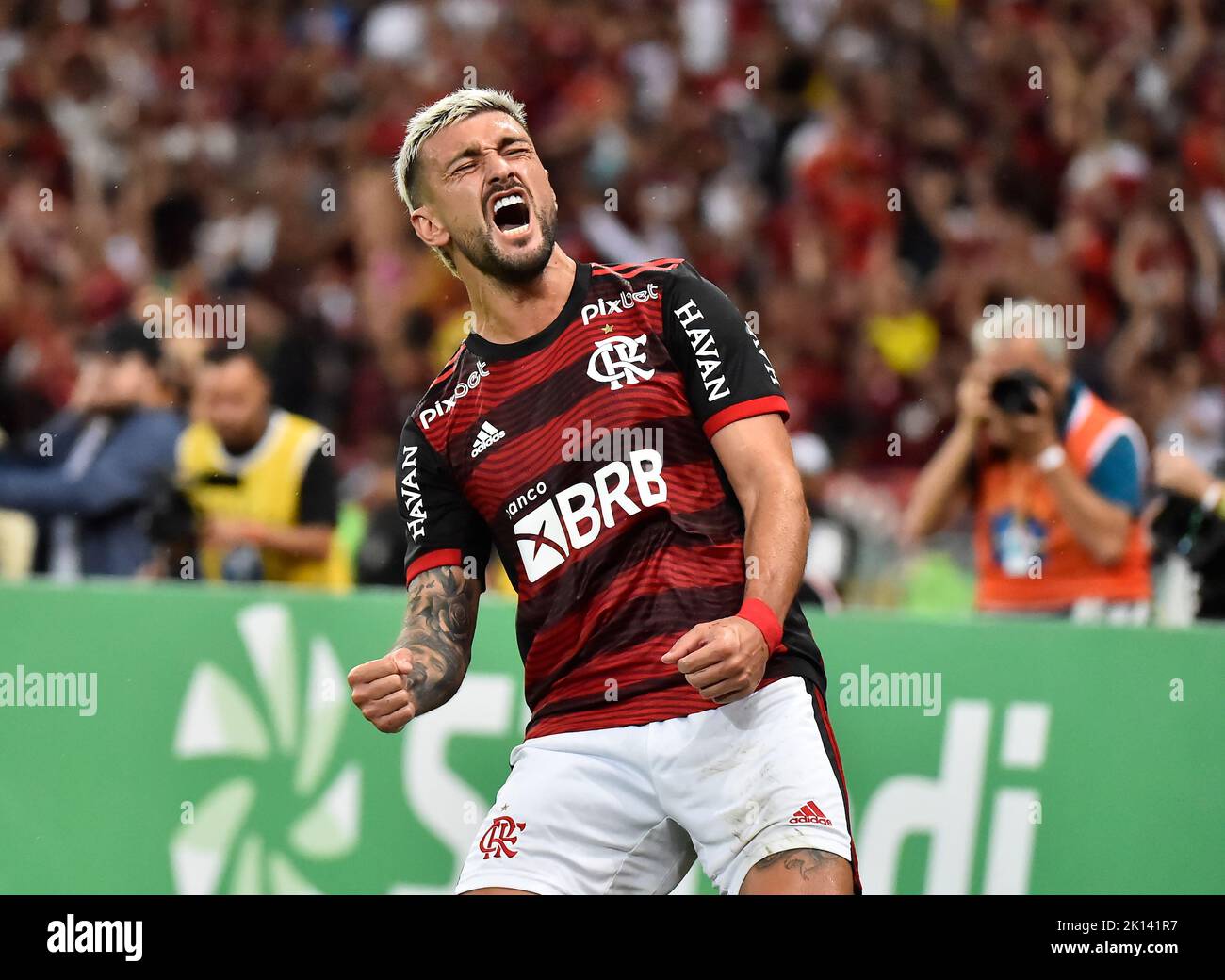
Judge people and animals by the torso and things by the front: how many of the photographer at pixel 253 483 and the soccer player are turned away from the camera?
0

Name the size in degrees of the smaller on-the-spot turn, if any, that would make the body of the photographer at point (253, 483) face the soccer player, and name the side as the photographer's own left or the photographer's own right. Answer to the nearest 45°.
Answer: approximately 45° to the photographer's own left

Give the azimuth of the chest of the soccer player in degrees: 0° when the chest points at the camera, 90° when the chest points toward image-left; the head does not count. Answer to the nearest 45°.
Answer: approximately 0°

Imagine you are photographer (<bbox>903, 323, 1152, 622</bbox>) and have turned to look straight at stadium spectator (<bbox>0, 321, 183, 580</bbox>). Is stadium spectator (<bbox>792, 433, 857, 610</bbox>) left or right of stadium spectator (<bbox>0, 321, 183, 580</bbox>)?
right

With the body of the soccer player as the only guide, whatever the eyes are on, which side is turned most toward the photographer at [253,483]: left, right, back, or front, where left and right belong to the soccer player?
back

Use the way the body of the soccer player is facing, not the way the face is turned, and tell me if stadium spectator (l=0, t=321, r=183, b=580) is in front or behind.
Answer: behind

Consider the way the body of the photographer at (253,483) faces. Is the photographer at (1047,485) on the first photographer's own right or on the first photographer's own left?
on the first photographer's own left

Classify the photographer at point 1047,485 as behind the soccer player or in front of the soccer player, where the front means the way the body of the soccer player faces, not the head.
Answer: behind

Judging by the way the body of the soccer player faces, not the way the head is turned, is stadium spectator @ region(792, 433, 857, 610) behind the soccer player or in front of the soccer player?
behind
